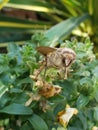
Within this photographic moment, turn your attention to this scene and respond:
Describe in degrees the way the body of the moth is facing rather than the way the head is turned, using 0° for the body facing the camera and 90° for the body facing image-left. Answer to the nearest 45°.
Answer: approximately 315°
